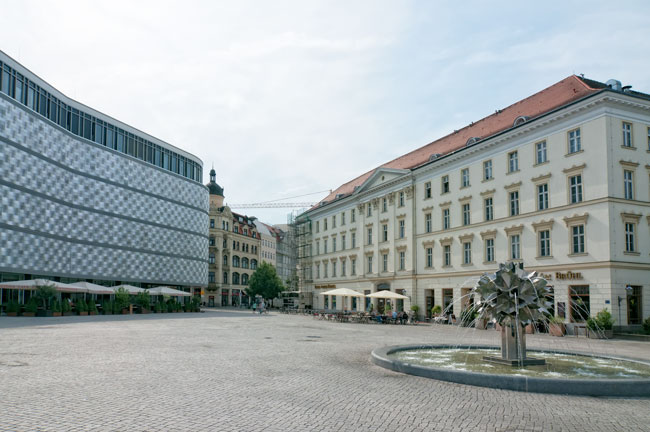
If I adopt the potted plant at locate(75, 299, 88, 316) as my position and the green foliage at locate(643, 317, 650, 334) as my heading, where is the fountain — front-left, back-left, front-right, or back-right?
front-right

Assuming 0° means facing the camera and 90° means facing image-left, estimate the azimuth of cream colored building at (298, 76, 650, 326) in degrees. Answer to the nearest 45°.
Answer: approximately 45°

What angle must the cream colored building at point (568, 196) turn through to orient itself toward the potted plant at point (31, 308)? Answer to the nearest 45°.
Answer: approximately 45° to its right

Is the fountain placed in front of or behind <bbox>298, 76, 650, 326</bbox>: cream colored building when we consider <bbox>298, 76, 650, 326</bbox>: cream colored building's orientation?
in front

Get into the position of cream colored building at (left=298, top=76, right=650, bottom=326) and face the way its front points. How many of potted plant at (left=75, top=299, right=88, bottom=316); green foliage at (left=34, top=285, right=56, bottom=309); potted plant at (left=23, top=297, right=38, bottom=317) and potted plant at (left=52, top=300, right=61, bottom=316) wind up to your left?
0

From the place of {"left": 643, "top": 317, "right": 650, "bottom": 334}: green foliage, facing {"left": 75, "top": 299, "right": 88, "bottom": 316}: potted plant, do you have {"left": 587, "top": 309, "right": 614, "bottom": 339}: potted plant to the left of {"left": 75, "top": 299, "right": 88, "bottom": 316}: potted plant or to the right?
left

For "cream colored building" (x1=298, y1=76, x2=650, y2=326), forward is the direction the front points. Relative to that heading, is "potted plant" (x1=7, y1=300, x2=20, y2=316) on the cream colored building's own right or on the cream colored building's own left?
on the cream colored building's own right

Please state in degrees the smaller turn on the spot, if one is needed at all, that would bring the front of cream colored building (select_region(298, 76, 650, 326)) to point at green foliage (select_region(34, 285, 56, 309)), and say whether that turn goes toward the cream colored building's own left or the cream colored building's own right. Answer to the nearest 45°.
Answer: approximately 45° to the cream colored building's own right

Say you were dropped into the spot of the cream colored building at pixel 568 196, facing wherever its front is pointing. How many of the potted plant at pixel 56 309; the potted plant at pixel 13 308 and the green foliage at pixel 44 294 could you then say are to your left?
0
